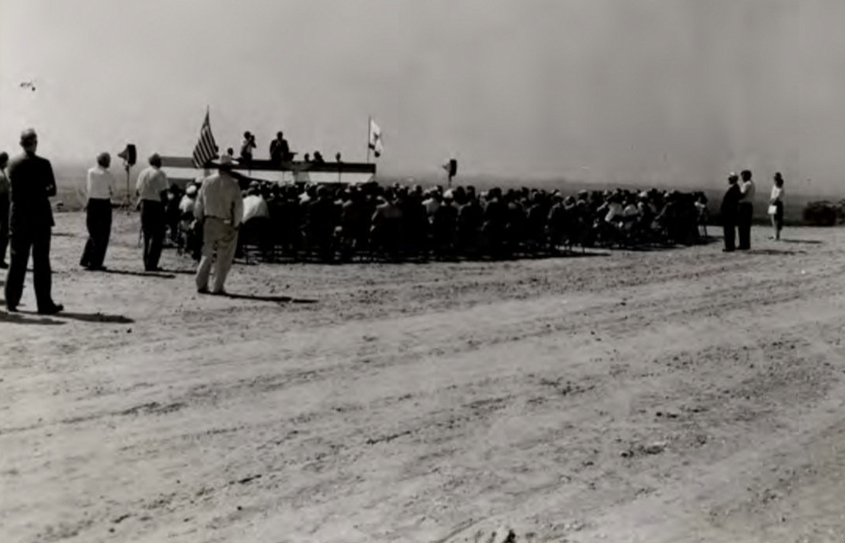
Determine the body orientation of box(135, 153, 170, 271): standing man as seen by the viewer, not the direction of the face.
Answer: away from the camera

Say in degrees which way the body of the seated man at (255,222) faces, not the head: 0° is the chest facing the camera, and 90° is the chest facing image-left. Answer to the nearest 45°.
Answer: approximately 180°

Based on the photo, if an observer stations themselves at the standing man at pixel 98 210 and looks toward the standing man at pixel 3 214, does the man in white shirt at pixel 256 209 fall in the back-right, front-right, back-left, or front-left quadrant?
back-right

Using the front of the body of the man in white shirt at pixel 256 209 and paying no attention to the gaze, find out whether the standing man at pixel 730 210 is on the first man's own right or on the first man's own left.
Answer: on the first man's own right

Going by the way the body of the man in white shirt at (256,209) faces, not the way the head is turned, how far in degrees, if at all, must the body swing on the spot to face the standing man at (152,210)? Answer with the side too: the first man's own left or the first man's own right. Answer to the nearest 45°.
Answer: approximately 135° to the first man's own left

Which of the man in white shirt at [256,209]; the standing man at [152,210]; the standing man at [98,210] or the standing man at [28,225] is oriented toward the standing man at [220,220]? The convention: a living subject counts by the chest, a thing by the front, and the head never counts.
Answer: the standing man at [28,225]

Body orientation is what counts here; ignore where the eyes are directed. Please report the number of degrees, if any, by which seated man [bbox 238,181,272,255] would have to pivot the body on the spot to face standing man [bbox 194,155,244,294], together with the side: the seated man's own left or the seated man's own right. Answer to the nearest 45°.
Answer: approximately 180°

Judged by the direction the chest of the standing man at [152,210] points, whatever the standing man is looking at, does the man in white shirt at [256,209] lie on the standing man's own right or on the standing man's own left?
on the standing man's own right

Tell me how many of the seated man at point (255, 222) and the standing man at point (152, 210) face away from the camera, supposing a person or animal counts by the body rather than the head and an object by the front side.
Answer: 2

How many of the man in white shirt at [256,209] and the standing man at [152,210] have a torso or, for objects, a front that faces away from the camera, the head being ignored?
2

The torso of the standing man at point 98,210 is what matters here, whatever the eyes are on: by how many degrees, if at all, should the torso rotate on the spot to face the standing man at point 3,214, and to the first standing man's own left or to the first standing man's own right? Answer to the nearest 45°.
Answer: approximately 135° to the first standing man's own left

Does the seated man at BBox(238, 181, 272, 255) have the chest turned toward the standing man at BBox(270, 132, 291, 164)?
yes
